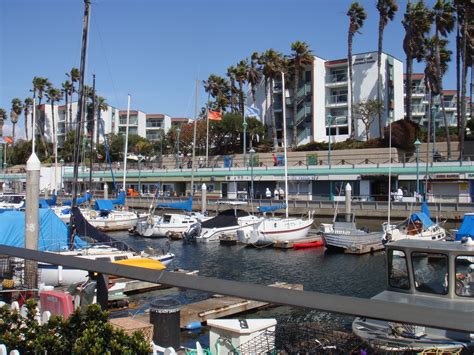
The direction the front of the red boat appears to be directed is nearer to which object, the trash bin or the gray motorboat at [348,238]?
the gray motorboat

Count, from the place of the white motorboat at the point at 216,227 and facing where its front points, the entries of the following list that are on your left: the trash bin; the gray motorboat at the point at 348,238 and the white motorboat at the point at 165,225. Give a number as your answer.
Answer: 1

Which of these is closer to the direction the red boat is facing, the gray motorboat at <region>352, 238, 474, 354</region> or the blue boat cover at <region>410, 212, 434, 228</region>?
the blue boat cover
